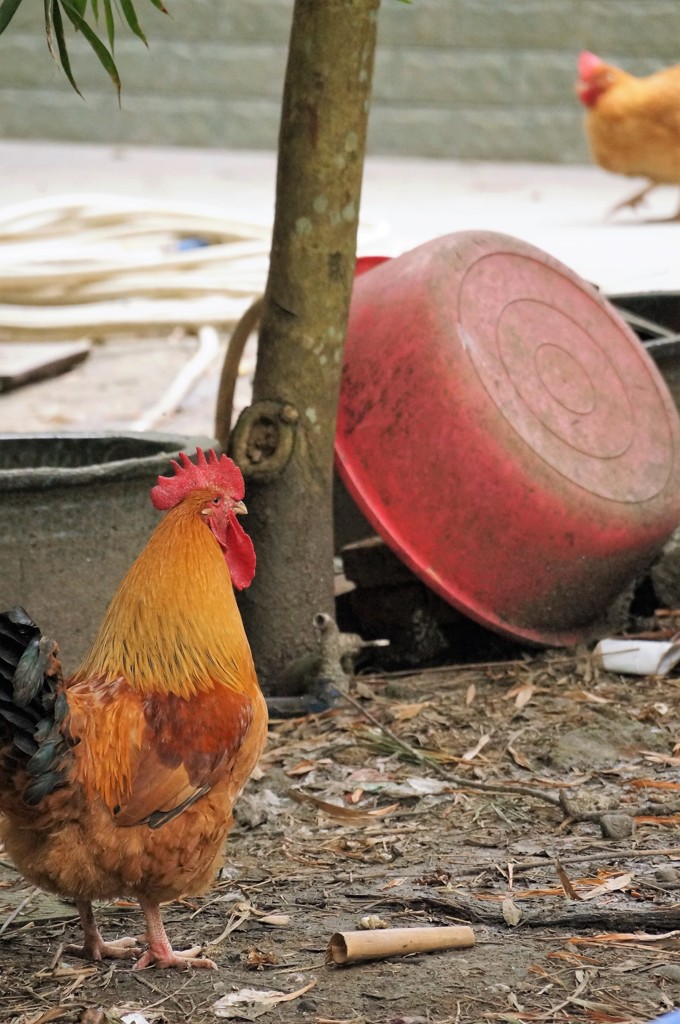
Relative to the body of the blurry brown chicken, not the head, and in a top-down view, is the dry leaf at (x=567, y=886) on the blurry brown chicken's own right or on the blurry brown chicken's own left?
on the blurry brown chicken's own left

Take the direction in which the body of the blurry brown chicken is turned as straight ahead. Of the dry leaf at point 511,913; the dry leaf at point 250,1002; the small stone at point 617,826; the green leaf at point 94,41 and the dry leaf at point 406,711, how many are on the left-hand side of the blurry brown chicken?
5

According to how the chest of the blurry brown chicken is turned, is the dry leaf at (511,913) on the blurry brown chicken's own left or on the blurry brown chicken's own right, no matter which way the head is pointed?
on the blurry brown chicken's own left

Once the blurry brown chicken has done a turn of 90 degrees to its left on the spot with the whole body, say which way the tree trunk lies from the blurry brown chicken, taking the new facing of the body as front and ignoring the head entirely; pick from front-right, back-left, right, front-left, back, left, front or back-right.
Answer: front

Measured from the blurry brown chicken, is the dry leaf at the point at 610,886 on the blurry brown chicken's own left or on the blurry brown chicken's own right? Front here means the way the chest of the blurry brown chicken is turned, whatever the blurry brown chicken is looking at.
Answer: on the blurry brown chicken's own left

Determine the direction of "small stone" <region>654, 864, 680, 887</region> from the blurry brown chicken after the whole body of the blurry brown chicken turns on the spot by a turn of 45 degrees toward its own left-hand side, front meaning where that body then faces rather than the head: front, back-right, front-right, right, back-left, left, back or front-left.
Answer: front-left

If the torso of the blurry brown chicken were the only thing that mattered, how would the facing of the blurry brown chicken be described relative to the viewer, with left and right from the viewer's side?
facing to the left of the viewer

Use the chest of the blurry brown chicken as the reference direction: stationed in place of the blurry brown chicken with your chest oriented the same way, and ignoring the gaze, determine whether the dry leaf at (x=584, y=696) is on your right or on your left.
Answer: on your left

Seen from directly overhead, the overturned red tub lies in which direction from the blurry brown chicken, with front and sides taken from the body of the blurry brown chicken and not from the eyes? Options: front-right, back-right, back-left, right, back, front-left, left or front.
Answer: left

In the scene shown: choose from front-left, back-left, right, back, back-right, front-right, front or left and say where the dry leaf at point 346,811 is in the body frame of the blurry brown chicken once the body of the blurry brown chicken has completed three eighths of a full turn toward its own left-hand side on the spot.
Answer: front-right

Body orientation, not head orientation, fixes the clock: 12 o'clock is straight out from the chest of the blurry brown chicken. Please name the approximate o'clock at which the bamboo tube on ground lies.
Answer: The bamboo tube on ground is roughly at 9 o'clock from the blurry brown chicken.

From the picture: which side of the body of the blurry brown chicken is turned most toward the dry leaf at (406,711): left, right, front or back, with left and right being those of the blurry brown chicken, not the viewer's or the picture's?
left

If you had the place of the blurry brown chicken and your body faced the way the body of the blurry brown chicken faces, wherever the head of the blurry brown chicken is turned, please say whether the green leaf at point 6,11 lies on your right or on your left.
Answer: on your left

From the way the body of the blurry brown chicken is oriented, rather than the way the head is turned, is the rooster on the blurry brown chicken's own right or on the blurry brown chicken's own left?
on the blurry brown chicken's own left

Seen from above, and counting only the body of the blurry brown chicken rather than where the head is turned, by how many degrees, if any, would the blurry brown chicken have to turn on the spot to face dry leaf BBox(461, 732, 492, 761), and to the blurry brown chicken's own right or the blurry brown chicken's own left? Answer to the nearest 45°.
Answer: approximately 90° to the blurry brown chicken's own left
